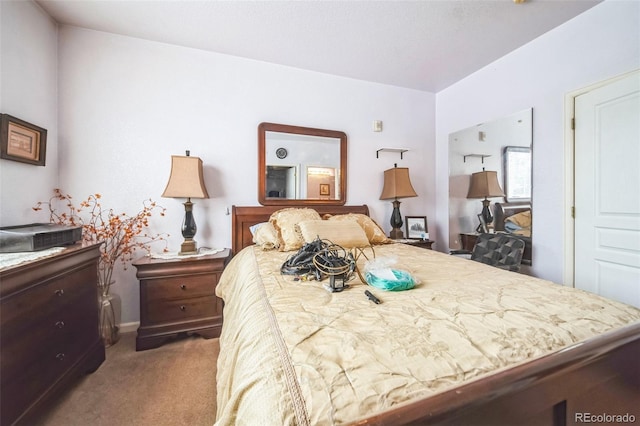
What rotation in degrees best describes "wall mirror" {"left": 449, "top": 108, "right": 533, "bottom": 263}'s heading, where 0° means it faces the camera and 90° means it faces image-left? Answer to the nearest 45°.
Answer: approximately 45°

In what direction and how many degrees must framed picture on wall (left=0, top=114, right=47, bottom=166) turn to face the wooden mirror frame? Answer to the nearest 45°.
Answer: approximately 45° to its left

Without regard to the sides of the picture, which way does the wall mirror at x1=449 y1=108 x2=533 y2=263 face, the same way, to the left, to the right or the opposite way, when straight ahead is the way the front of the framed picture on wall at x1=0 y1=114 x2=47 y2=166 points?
the opposite way

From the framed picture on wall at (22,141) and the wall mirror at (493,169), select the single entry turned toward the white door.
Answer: the framed picture on wall

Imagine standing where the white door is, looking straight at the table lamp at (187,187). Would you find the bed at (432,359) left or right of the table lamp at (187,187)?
left

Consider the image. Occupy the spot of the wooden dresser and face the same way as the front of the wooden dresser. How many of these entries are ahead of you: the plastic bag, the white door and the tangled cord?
3

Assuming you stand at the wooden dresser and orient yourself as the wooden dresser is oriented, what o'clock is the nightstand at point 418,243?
The nightstand is roughly at 11 o'clock from the wooden dresser.

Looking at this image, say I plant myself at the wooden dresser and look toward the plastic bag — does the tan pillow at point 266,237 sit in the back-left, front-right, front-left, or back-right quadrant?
front-left

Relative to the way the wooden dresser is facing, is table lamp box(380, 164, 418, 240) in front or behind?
in front

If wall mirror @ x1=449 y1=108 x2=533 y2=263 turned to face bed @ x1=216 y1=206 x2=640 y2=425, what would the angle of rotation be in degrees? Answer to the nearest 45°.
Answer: approximately 45° to its left

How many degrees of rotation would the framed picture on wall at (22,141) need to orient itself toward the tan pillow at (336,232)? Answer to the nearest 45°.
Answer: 0° — it already faces it

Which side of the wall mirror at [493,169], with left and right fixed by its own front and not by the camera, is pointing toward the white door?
left

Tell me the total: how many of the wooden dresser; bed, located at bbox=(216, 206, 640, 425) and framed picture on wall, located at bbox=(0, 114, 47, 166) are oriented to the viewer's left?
0

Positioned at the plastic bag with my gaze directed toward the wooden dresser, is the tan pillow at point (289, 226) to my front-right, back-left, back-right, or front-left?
front-right

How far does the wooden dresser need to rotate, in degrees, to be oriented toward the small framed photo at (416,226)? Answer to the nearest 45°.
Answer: approximately 45° to its left

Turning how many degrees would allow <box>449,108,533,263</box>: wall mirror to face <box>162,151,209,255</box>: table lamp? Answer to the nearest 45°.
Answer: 0° — it already faces it

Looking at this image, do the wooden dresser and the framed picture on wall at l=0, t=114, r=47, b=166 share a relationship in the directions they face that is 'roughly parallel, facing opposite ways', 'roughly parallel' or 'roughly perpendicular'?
roughly parallel

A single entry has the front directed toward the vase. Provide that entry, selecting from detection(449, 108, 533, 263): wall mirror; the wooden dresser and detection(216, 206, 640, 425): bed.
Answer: the wall mirror

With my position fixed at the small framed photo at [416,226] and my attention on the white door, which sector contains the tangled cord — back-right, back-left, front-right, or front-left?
front-right

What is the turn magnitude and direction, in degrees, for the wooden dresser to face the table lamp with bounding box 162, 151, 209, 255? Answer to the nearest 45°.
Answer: approximately 90° to its left
